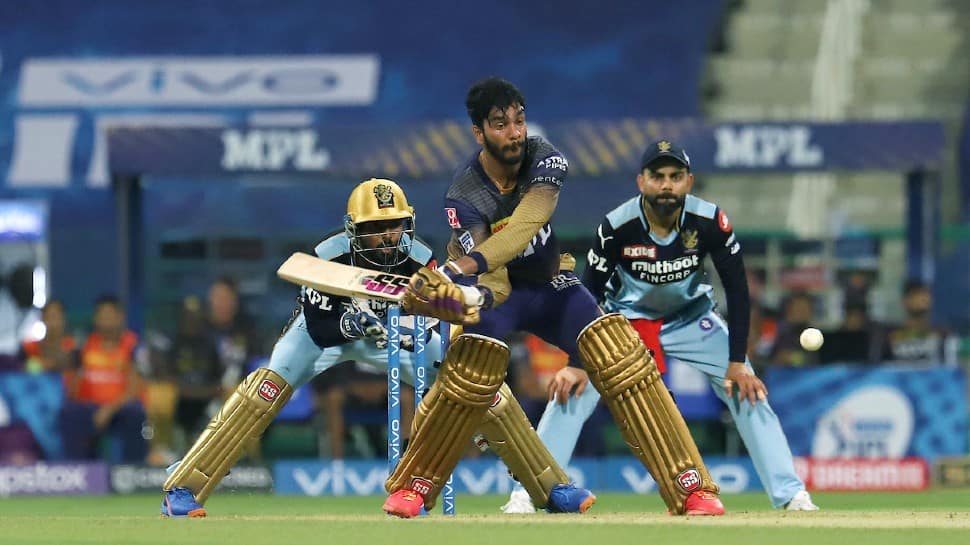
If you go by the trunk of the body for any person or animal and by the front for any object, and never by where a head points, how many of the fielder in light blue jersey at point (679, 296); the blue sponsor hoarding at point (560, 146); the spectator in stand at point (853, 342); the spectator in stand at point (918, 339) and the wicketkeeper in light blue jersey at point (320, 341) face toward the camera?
5

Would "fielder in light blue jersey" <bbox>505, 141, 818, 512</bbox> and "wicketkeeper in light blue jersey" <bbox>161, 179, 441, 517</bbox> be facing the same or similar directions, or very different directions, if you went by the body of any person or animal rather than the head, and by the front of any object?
same or similar directions

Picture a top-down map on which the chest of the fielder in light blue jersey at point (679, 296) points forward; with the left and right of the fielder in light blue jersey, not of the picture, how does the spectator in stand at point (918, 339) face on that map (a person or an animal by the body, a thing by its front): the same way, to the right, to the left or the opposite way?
the same way

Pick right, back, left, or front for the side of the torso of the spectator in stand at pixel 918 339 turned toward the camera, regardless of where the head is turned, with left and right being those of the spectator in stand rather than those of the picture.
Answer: front

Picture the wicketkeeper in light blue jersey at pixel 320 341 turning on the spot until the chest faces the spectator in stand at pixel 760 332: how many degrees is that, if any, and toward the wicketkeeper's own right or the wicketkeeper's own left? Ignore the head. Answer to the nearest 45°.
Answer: approximately 135° to the wicketkeeper's own left

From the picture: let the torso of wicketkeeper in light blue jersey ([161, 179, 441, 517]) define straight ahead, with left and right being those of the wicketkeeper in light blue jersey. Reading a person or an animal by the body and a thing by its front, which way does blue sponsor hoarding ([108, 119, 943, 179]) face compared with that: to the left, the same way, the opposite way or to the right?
the same way

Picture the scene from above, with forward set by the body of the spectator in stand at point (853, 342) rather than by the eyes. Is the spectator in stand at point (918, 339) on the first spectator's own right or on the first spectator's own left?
on the first spectator's own left

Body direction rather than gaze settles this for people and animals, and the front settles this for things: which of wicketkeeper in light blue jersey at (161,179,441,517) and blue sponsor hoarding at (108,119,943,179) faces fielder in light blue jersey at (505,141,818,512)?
the blue sponsor hoarding

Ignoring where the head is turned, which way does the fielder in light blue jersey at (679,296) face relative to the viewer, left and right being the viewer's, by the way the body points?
facing the viewer

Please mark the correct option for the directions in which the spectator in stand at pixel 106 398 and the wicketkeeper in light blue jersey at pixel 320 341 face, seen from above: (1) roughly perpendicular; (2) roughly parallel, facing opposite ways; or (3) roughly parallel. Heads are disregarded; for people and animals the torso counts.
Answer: roughly parallel

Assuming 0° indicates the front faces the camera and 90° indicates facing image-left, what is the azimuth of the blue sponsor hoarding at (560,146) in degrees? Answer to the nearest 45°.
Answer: approximately 0°

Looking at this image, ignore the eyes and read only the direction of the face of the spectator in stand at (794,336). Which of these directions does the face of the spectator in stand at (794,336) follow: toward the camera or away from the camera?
toward the camera

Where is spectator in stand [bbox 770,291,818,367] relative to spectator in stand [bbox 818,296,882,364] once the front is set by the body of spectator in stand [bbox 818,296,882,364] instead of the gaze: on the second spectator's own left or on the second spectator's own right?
on the second spectator's own right

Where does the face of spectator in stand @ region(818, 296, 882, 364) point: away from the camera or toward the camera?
toward the camera

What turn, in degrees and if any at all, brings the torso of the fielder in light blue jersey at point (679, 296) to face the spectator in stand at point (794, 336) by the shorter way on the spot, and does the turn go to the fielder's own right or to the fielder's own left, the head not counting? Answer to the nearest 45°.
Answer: approximately 180°

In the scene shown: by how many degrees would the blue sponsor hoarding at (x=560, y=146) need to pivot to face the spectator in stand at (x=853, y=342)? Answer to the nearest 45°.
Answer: approximately 90° to its left

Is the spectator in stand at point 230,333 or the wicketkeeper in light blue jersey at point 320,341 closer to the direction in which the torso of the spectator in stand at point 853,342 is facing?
the wicketkeeper in light blue jersey

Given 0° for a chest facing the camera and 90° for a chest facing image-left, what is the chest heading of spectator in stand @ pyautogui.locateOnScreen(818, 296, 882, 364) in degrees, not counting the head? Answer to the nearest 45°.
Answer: approximately 0°

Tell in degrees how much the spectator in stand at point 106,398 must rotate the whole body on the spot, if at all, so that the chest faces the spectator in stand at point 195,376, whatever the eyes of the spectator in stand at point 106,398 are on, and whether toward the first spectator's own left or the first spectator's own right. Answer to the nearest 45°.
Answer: approximately 90° to the first spectator's own left

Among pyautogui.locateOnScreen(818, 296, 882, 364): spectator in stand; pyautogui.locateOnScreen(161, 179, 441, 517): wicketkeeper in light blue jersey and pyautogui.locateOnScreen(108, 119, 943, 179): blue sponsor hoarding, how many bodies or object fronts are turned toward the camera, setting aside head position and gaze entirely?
3
